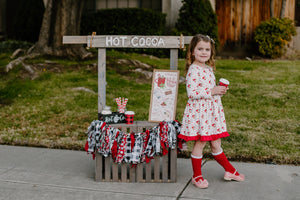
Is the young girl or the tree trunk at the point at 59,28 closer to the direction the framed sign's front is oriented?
the young girl

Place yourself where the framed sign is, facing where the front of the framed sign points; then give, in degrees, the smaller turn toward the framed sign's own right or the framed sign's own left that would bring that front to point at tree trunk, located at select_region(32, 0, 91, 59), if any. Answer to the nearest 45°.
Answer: approximately 135° to the framed sign's own right

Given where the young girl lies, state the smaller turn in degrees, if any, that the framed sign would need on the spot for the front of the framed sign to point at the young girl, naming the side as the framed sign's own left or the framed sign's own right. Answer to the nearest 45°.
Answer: approximately 45° to the framed sign's own left

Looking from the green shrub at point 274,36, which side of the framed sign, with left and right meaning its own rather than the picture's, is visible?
back

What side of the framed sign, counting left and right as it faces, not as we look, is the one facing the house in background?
back

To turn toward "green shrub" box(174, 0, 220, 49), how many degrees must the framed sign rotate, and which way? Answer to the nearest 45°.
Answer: approximately 180°

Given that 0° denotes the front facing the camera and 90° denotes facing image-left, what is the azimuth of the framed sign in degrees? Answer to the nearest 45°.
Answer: approximately 0°
